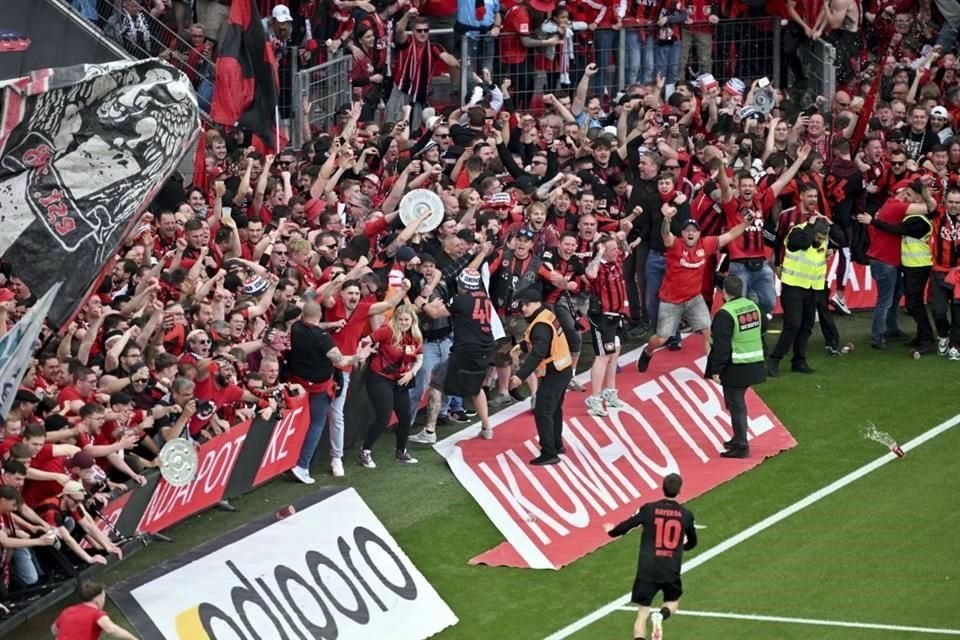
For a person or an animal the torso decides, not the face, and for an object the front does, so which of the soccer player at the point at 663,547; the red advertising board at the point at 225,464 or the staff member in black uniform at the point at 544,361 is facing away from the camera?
the soccer player

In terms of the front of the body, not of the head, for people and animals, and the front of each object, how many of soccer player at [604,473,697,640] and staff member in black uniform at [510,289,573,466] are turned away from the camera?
1

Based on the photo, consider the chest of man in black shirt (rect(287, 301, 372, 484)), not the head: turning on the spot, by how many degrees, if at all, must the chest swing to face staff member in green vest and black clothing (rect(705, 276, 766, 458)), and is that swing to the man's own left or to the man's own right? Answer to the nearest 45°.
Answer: approximately 45° to the man's own right

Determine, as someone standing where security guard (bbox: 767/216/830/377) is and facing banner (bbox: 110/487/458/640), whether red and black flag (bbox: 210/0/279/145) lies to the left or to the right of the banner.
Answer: right

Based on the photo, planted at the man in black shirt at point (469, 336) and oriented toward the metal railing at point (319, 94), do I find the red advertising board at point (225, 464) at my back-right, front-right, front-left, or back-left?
back-left

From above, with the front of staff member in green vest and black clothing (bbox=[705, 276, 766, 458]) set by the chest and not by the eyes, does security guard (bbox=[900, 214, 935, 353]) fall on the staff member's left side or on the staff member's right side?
on the staff member's right side

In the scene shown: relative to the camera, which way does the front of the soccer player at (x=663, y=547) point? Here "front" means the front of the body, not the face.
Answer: away from the camera

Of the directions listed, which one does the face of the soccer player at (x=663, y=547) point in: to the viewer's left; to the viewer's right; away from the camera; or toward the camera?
away from the camera

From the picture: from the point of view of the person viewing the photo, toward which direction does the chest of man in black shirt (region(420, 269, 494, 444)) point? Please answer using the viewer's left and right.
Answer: facing away from the viewer and to the left of the viewer

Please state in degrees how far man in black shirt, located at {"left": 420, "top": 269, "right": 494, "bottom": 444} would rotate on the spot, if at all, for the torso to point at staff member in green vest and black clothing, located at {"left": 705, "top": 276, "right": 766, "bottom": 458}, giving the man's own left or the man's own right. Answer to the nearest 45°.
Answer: approximately 135° to the man's own right
